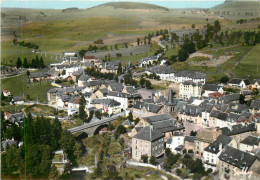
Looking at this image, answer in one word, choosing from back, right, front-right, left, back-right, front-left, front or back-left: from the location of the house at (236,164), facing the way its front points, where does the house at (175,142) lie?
right

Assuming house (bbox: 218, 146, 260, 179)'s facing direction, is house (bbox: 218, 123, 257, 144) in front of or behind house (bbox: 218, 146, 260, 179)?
behind

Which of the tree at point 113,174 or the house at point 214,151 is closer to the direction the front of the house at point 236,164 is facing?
the tree

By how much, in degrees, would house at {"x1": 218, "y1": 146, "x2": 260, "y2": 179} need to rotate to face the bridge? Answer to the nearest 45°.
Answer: approximately 90° to its right

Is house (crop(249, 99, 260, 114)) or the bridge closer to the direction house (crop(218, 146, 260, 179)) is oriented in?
the bridge

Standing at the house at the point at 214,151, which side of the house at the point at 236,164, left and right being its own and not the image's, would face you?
right

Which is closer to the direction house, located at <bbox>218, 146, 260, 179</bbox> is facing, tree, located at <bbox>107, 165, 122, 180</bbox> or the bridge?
the tree

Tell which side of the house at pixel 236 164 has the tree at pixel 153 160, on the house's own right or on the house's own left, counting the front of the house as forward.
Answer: on the house's own right

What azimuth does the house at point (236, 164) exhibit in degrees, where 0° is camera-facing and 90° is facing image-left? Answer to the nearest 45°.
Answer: approximately 45°
